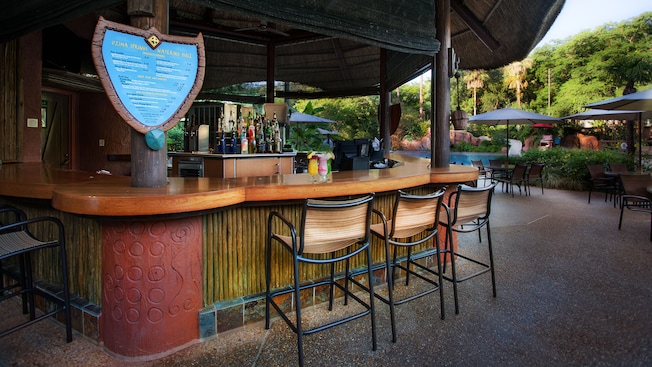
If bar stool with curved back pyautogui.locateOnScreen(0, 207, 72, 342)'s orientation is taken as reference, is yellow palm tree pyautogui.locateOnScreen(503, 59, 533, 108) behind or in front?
in front

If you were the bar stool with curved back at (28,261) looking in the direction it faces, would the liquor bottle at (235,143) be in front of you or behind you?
in front

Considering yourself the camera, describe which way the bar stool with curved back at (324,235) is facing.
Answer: facing away from the viewer and to the left of the viewer

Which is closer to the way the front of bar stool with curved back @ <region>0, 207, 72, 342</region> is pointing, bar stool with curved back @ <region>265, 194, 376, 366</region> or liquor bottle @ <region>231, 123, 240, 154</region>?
the liquor bottle

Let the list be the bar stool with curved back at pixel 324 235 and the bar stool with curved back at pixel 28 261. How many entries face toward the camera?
0

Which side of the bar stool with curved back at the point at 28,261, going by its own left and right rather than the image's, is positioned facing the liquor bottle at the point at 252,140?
front

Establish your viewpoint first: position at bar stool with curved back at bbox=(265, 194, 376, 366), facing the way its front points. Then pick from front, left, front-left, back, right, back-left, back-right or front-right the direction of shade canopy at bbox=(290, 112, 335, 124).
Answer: front-right

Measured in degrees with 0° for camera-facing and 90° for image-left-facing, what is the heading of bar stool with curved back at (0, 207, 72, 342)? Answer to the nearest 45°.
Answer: approximately 225°
